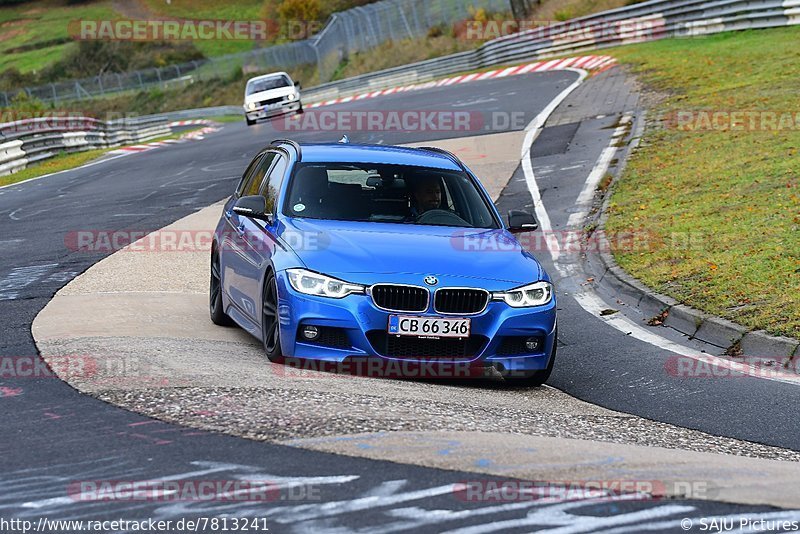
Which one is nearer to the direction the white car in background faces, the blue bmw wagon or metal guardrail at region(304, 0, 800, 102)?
the blue bmw wagon

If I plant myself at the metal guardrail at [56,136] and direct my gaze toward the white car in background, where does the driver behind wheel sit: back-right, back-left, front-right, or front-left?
back-right

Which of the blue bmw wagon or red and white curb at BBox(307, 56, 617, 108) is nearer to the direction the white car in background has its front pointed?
the blue bmw wagon

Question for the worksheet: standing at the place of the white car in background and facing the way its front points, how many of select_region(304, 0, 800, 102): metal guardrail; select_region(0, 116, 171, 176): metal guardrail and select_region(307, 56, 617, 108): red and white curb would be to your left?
2

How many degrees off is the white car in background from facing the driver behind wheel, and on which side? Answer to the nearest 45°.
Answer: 0° — it already faces them

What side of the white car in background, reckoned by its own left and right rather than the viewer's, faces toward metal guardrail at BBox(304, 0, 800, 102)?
left

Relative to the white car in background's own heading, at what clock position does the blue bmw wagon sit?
The blue bmw wagon is roughly at 12 o'clock from the white car in background.

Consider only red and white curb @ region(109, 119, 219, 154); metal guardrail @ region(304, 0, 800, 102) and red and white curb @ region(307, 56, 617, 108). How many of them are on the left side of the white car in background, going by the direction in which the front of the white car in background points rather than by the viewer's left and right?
2

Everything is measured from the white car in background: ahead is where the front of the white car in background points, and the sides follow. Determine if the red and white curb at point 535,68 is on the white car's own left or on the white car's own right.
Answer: on the white car's own left

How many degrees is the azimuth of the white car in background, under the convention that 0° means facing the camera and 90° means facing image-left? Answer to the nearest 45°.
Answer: approximately 0°

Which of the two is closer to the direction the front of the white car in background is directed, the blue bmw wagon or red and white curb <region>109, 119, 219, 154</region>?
the blue bmw wagon
